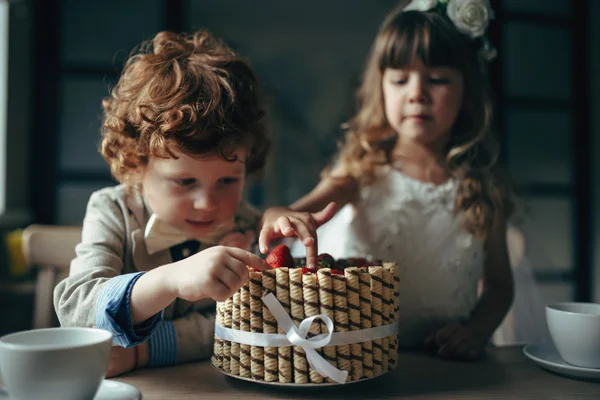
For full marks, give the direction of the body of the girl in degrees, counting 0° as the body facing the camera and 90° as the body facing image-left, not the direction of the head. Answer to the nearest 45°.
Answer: approximately 0°
